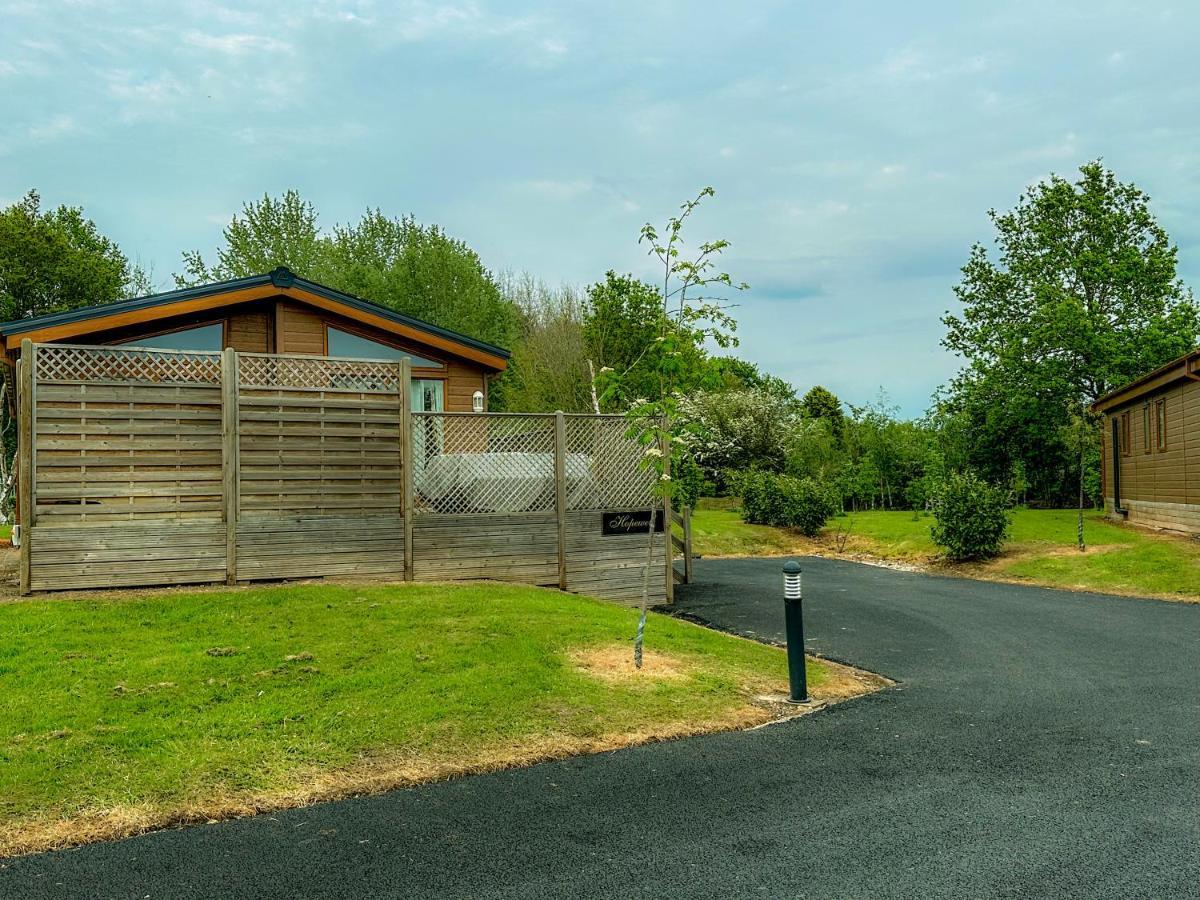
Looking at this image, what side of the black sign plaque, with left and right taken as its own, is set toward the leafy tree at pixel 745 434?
back

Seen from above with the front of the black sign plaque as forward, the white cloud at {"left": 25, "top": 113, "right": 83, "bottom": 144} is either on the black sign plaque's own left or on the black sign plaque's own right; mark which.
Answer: on the black sign plaque's own right

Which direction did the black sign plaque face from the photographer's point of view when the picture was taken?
facing the viewer

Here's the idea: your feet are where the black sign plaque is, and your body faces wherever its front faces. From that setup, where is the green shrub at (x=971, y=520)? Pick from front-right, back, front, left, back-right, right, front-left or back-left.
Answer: back-left

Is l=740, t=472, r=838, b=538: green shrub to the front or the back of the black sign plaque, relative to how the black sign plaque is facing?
to the back

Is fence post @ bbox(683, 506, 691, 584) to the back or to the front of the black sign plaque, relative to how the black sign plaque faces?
to the back

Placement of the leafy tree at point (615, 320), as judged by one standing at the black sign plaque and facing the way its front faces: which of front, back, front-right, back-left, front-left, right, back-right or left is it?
back

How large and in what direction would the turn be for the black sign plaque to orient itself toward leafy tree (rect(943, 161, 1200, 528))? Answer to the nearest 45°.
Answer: approximately 135° to its left

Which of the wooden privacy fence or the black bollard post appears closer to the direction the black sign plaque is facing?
the black bollard post

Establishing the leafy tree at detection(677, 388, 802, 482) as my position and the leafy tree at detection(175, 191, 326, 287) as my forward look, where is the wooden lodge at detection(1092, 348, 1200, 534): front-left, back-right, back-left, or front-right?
back-left

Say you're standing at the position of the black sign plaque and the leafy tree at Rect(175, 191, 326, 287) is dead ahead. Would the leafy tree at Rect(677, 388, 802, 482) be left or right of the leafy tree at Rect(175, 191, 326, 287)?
right

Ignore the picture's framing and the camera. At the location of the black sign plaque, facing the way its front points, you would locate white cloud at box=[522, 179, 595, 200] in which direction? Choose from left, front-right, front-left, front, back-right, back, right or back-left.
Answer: back

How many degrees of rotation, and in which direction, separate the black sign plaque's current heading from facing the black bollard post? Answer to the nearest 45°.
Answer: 0° — it already faces it

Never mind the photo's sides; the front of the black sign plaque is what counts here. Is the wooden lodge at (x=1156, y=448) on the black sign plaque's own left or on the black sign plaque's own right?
on the black sign plaque's own left
